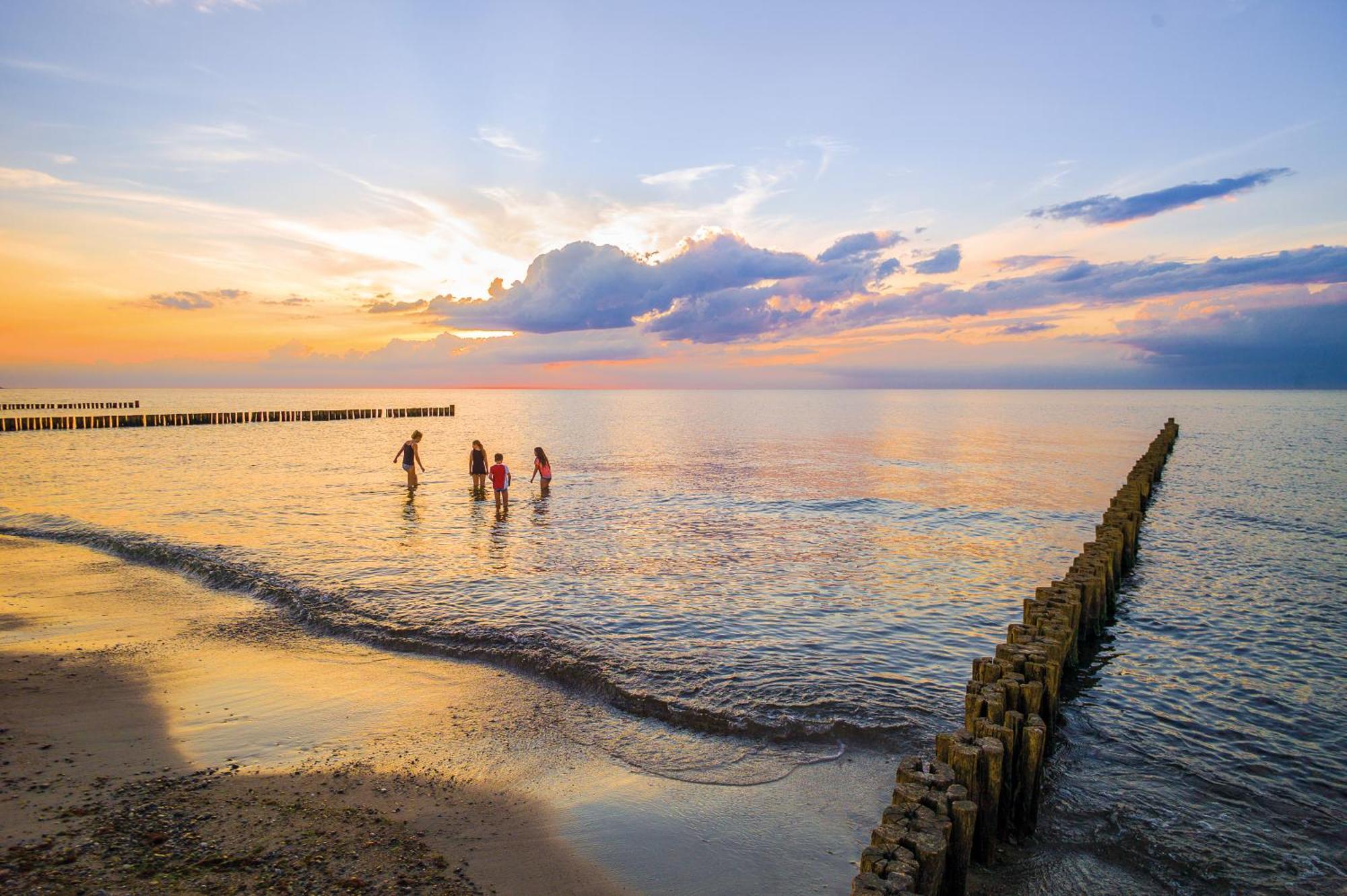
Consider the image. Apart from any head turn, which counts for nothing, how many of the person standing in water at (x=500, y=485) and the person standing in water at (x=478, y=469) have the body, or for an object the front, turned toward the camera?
1

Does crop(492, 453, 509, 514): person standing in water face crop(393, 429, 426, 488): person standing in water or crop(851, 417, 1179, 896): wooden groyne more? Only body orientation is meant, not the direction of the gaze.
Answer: the person standing in water

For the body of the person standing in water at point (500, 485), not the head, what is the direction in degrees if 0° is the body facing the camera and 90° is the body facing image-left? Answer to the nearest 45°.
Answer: approximately 180°

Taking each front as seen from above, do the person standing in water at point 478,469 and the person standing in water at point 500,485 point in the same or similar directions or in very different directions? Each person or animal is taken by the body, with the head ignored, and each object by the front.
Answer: very different directions

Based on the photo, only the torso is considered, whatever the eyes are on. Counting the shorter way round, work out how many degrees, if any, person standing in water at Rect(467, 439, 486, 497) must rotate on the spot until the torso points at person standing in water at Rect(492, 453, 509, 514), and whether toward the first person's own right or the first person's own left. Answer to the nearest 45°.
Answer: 0° — they already face them

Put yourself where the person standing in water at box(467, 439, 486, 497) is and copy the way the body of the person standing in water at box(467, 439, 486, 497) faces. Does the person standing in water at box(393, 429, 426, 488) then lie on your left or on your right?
on your right

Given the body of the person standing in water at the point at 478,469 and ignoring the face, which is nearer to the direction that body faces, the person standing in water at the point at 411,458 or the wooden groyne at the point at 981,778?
the wooden groyne

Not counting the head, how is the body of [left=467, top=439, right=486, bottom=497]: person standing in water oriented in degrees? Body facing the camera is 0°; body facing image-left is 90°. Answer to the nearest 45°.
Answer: approximately 0°

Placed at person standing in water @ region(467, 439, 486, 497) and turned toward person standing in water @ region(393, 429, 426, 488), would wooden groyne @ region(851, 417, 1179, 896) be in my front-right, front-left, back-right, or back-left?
back-left
